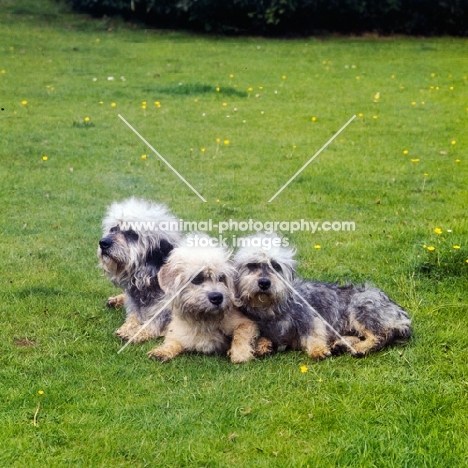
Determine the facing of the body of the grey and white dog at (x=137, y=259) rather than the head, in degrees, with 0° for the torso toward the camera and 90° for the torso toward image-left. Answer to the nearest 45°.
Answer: approximately 45°

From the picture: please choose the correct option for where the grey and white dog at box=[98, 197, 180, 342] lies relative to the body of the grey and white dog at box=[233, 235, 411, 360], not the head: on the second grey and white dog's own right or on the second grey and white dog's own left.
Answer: on the second grey and white dog's own right

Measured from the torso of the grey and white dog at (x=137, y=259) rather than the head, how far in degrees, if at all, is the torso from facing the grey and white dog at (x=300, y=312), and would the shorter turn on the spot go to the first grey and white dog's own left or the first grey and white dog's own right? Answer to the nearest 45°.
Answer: approximately 90° to the first grey and white dog's own left

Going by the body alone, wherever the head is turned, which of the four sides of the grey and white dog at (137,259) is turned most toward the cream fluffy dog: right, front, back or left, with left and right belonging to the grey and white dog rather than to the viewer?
left

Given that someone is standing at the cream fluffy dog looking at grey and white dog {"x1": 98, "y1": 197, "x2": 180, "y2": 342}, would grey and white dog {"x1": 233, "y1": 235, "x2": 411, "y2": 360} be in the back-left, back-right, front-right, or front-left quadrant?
back-right
